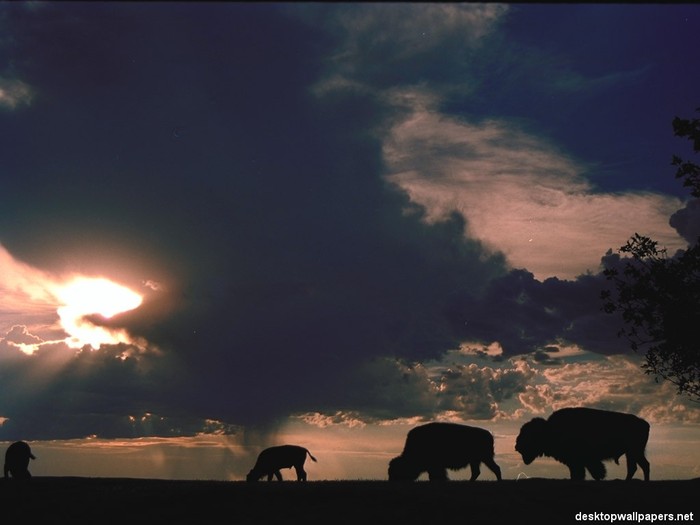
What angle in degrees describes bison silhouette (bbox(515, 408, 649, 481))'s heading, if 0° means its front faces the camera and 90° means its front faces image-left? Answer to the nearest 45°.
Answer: approximately 90°

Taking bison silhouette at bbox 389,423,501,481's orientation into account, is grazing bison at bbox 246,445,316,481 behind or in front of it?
in front

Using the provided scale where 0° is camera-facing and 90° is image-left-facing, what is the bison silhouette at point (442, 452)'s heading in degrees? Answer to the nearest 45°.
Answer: approximately 90°

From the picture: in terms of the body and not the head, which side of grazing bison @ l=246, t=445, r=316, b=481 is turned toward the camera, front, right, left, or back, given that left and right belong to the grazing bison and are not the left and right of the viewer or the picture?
left

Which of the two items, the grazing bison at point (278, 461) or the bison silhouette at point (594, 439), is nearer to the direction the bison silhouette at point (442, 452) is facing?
the grazing bison

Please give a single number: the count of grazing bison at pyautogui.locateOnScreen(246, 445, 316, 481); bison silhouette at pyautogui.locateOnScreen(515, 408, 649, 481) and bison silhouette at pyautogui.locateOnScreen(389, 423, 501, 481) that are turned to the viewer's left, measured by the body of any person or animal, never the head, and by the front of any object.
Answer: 3

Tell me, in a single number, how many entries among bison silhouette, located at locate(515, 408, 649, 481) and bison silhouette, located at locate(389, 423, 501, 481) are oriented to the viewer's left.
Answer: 2

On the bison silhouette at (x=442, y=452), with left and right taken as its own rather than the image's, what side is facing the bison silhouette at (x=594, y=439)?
back

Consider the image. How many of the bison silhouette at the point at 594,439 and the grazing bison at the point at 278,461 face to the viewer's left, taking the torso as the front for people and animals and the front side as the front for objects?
2

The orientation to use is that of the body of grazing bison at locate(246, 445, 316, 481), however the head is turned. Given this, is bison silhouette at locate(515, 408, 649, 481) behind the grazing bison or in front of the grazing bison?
behind

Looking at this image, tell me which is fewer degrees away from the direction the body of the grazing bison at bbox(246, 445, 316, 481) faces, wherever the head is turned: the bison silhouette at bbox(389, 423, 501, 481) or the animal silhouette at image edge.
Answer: the animal silhouette at image edge

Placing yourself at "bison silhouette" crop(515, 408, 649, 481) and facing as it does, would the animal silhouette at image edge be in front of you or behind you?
in front

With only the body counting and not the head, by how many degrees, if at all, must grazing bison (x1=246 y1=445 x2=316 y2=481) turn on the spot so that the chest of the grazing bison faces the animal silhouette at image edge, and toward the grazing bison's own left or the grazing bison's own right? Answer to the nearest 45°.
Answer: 0° — it already faces it

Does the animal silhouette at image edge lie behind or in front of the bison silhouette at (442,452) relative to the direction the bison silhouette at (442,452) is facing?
in front
